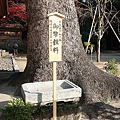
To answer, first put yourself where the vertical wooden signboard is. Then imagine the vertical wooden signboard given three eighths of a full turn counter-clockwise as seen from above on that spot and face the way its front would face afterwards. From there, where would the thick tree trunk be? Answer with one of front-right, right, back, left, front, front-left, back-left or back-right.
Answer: front-left

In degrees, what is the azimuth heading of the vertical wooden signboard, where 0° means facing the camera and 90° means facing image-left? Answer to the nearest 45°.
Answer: approximately 0°
